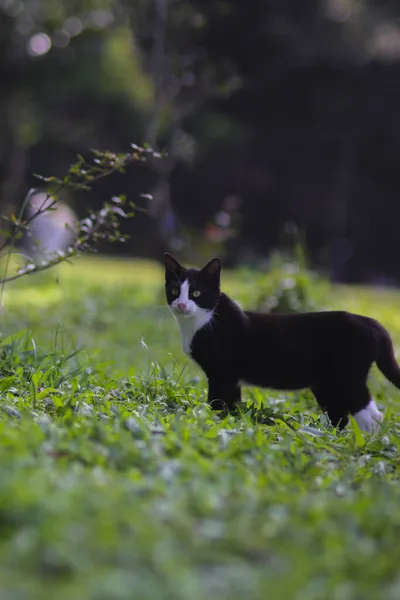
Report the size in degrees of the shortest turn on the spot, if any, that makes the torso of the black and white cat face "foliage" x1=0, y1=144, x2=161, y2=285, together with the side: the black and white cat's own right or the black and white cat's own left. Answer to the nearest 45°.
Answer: approximately 45° to the black and white cat's own right

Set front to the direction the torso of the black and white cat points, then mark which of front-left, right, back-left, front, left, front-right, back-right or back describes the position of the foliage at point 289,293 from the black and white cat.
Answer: right

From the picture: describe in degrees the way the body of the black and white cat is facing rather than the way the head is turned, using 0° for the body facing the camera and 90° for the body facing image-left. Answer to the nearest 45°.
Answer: approximately 90°
